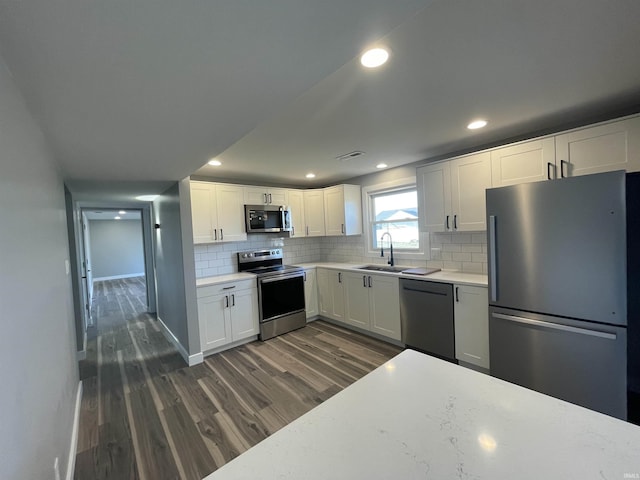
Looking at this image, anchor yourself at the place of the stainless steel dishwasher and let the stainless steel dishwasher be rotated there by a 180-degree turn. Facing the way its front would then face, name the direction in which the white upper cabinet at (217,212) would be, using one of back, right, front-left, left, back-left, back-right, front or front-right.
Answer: back-left

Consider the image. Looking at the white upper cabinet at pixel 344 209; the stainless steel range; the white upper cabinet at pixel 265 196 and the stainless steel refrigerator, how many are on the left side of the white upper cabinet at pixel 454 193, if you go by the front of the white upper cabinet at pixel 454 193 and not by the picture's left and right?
1

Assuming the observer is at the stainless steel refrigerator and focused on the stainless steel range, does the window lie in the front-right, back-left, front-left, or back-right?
front-right

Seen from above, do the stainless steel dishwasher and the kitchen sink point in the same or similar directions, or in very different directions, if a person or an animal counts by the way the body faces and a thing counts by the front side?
same or similar directions

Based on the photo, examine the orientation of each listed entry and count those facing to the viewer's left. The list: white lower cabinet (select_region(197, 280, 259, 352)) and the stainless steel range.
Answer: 0

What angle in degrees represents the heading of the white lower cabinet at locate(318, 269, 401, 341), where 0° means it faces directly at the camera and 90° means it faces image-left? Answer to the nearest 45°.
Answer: approximately 45°

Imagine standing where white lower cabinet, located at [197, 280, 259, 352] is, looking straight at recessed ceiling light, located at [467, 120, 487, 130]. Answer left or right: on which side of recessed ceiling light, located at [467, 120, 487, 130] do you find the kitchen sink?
left

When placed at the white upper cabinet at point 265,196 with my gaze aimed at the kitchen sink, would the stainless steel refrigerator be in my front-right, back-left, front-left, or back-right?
front-right

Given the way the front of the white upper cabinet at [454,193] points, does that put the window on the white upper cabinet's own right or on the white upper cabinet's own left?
on the white upper cabinet's own right

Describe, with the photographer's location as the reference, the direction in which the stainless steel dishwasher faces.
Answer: facing the viewer and to the left of the viewer

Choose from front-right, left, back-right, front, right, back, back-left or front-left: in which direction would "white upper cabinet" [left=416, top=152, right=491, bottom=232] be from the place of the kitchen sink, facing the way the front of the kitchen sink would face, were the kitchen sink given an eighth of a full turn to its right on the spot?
back-left
